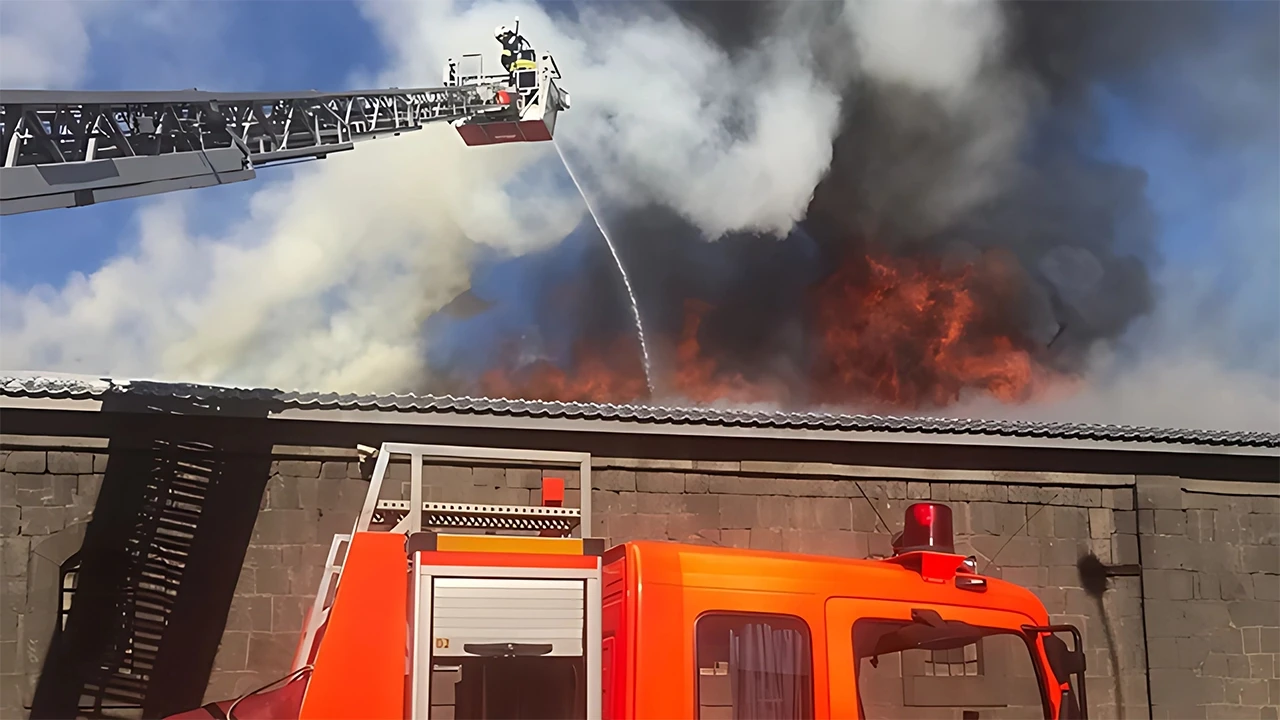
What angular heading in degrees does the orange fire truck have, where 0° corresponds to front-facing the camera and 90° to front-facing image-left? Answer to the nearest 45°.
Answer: approximately 270°

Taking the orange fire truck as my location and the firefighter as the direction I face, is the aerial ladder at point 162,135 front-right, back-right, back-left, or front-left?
front-left

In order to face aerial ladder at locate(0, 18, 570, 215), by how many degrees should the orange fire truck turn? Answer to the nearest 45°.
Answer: approximately 135° to its left

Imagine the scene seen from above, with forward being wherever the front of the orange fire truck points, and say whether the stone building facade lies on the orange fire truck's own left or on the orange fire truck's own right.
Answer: on the orange fire truck's own left

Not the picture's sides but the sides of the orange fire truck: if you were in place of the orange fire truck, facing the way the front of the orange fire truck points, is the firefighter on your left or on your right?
on your left
